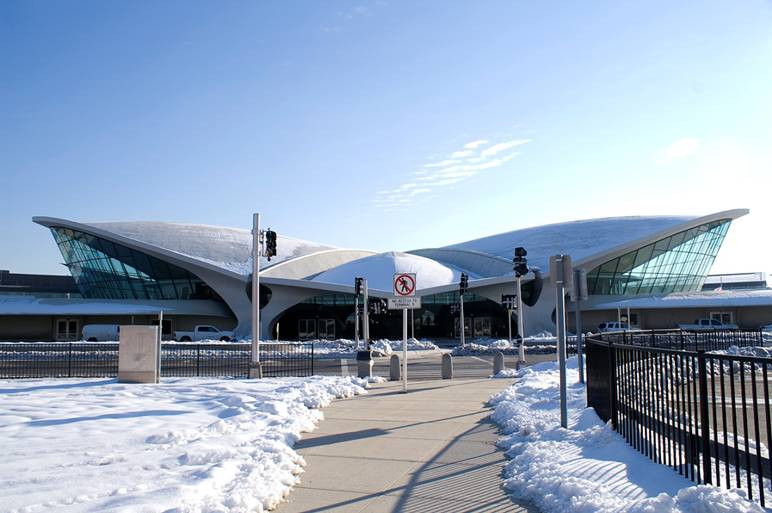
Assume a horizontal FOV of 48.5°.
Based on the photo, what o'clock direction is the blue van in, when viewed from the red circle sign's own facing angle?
The blue van is roughly at 5 o'clock from the red circle sign.

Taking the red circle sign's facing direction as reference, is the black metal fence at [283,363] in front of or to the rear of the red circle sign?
to the rear

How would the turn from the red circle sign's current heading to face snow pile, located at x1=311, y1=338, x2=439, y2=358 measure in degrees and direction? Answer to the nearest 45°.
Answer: approximately 180°

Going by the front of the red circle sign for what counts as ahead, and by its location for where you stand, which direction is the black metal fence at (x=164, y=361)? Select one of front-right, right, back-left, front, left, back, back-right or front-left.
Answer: back-right

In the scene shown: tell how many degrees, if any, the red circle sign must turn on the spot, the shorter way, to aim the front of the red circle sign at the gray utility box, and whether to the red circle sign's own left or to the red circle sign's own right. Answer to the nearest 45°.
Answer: approximately 90° to the red circle sign's own right

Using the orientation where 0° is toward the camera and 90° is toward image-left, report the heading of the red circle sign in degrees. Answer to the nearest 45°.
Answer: approximately 0°

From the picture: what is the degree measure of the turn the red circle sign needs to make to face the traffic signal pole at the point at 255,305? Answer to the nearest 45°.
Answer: approximately 135° to its right

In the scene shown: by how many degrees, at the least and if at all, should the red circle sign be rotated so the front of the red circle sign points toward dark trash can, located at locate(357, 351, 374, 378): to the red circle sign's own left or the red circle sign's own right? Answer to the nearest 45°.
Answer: approximately 180°

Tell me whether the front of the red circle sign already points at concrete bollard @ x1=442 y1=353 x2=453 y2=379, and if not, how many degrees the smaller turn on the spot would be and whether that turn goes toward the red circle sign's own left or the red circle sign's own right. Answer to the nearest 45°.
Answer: approximately 180°
